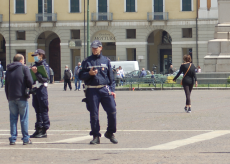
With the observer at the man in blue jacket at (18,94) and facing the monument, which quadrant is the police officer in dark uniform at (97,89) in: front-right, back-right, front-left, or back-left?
front-right

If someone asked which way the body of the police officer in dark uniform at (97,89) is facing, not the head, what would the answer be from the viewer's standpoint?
toward the camera

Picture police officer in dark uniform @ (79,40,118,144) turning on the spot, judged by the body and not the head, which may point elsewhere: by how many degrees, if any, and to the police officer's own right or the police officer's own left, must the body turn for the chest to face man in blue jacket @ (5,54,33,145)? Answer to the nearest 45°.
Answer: approximately 90° to the police officer's own right

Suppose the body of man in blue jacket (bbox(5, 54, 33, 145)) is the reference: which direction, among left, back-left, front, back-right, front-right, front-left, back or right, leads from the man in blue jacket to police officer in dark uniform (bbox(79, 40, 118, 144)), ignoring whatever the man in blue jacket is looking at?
front-right

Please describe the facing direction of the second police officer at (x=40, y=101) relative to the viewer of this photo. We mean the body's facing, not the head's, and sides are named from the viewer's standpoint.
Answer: facing to the left of the viewer

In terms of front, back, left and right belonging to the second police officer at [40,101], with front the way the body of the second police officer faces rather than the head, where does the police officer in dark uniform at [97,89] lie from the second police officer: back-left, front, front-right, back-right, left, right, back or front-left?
back-left

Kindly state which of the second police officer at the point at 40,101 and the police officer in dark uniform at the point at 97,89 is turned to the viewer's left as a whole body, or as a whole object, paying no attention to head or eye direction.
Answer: the second police officer

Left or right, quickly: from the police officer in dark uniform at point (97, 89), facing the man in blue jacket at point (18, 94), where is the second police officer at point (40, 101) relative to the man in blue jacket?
right

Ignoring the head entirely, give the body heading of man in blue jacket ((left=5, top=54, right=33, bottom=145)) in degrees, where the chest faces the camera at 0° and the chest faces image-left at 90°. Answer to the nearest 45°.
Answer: approximately 225°

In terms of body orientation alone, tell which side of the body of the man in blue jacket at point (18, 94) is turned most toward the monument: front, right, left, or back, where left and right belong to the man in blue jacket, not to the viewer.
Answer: front

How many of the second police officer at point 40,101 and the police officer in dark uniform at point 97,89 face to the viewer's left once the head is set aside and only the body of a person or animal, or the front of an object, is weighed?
1

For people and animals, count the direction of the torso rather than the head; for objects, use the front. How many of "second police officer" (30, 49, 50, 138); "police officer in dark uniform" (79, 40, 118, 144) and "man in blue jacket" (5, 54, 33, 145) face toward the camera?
1
